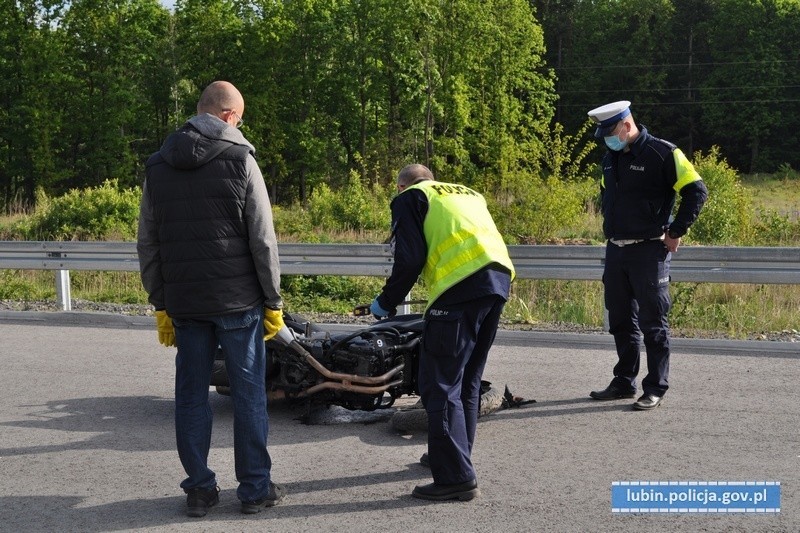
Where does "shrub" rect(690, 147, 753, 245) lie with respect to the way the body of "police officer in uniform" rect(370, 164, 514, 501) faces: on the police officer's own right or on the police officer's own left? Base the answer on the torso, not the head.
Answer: on the police officer's own right

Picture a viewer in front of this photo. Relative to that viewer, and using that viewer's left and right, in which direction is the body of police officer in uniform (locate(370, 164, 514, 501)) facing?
facing away from the viewer and to the left of the viewer

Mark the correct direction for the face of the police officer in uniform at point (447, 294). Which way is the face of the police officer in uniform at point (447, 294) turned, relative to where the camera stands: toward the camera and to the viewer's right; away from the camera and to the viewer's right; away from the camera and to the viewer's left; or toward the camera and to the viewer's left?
away from the camera and to the viewer's left

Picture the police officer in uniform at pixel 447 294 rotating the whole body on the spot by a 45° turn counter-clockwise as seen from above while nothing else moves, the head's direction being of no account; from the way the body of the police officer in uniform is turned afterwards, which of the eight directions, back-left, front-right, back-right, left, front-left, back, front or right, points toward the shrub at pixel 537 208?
right

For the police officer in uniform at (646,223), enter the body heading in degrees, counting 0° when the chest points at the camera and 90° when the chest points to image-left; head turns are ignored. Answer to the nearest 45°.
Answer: approximately 45°

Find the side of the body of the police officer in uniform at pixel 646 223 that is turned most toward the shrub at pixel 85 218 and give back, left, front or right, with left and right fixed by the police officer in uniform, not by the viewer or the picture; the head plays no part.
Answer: right

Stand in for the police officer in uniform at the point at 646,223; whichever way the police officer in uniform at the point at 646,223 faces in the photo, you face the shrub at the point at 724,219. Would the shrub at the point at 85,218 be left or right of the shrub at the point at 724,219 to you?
left

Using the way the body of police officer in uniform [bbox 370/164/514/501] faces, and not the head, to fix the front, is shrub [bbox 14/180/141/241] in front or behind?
in front

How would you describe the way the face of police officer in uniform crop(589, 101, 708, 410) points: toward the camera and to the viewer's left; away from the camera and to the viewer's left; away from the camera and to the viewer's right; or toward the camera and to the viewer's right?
toward the camera and to the viewer's left

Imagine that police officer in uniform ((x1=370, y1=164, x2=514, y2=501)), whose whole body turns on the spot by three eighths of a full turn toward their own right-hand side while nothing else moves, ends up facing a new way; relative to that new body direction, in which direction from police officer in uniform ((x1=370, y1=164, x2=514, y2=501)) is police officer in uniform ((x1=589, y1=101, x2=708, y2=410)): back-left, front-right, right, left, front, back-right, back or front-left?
front-left
